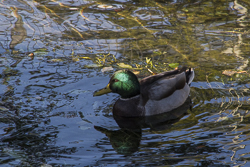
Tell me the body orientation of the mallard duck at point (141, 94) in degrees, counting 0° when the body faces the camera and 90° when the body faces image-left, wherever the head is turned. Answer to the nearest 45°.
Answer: approximately 45°
